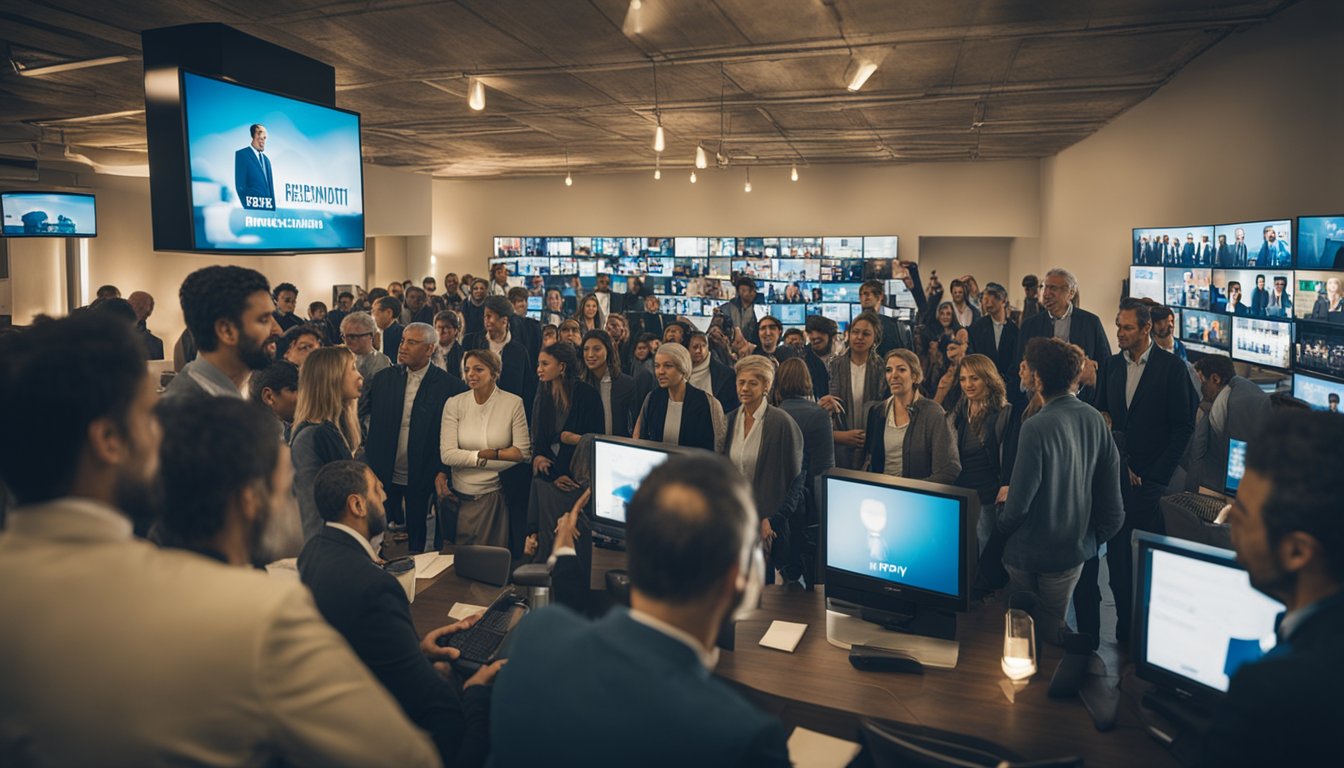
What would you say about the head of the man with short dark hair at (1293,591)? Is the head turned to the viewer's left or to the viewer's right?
to the viewer's left

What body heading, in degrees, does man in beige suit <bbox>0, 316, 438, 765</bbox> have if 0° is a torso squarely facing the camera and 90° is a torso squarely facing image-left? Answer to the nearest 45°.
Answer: approximately 225°

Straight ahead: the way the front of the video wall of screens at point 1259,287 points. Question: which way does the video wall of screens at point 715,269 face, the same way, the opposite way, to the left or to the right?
to the left

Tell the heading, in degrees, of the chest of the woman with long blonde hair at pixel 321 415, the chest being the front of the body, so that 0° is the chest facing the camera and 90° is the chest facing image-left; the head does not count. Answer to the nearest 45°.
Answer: approximately 270°

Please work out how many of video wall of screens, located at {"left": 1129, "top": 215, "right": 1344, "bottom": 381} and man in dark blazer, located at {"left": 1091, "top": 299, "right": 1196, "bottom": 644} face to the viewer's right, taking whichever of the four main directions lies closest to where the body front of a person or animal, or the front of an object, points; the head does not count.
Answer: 0

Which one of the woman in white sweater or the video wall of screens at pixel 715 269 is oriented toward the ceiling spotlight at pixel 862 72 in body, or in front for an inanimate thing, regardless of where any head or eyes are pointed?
the video wall of screens

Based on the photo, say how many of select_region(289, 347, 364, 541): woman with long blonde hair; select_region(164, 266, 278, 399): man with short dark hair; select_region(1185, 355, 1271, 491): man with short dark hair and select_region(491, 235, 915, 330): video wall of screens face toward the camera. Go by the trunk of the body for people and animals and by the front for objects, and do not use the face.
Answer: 1

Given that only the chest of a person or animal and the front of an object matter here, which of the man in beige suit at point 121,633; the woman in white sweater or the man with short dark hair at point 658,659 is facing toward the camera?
the woman in white sweater

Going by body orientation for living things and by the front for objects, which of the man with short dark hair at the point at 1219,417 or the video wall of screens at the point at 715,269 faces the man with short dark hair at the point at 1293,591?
the video wall of screens

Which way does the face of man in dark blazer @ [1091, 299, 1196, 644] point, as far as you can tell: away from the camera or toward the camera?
toward the camera

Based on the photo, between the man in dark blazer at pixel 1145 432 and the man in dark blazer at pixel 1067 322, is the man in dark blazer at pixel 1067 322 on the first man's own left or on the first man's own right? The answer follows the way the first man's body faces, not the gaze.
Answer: on the first man's own right

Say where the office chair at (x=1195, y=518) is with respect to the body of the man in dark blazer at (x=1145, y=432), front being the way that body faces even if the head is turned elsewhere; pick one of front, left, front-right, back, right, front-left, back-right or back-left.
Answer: front-left

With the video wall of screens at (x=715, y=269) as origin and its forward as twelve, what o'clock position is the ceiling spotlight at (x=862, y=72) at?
The ceiling spotlight is roughly at 12 o'clock from the video wall of screens.

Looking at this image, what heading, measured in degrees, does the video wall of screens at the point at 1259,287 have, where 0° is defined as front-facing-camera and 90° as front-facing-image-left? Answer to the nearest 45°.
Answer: approximately 45°
